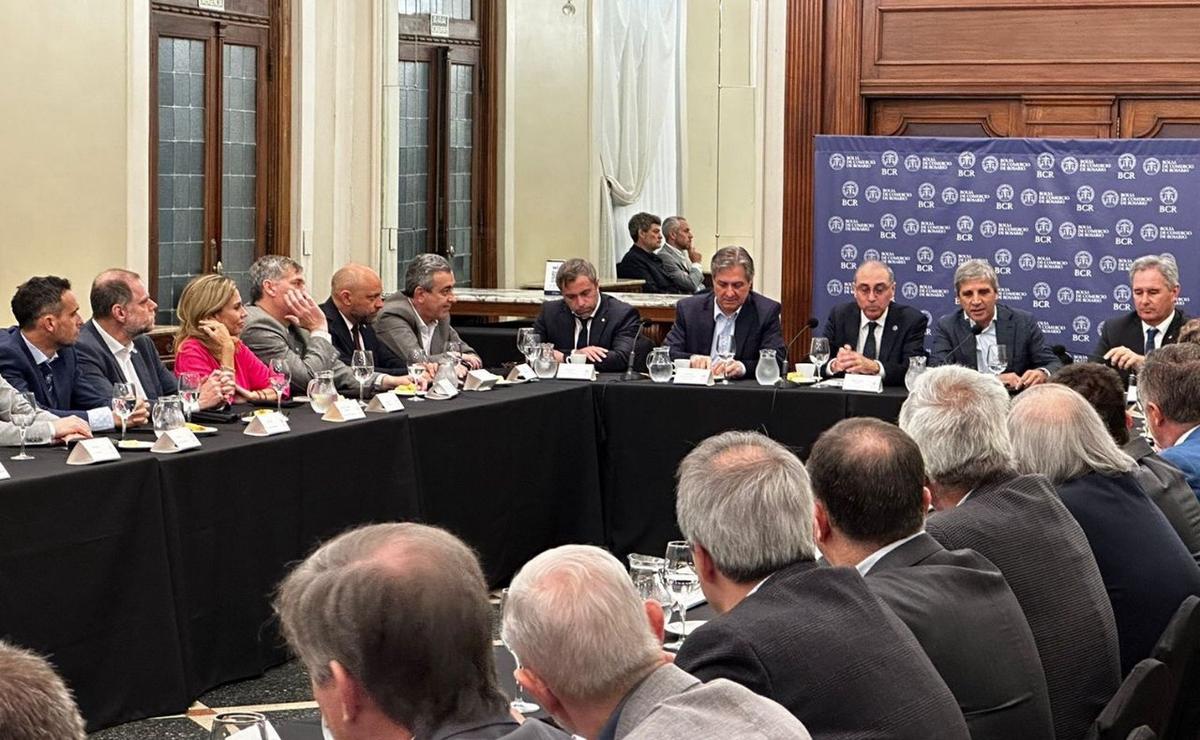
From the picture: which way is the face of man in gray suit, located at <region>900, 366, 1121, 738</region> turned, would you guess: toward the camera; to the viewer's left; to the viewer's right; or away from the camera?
away from the camera

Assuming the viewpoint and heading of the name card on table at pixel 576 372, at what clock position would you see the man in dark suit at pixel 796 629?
The man in dark suit is roughly at 12 o'clock from the name card on table.

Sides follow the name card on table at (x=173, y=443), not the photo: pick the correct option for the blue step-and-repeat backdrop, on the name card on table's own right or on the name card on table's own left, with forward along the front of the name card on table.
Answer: on the name card on table's own left

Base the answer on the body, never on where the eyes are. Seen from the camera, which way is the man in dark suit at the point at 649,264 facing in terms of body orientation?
to the viewer's right

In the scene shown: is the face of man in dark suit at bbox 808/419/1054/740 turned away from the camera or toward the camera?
away from the camera

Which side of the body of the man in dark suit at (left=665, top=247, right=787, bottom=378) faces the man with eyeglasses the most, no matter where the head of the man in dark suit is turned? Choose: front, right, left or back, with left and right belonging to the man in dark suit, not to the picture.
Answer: left

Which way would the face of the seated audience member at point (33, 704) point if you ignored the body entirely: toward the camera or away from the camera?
away from the camera

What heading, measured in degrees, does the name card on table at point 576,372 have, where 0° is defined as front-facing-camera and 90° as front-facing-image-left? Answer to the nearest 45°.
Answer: approximately 0°

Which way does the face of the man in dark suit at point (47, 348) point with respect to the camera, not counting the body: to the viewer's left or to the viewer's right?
to the viewer's right

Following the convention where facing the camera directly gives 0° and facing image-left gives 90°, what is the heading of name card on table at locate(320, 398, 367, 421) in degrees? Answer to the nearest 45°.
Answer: approximately 315°
